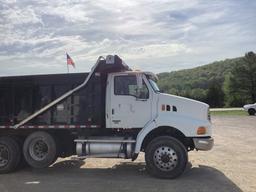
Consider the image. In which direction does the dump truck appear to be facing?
to the viewer's right
